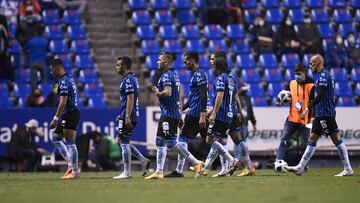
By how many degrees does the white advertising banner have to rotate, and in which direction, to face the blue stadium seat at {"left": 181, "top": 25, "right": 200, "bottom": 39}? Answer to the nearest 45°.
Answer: approximately 135° to its right

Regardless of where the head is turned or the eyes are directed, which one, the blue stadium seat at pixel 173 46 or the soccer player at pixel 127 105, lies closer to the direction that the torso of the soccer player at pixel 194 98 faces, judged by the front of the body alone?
the soccer player

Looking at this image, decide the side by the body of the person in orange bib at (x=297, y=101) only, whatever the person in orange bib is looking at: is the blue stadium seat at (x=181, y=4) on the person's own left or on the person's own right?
on the person's own right
